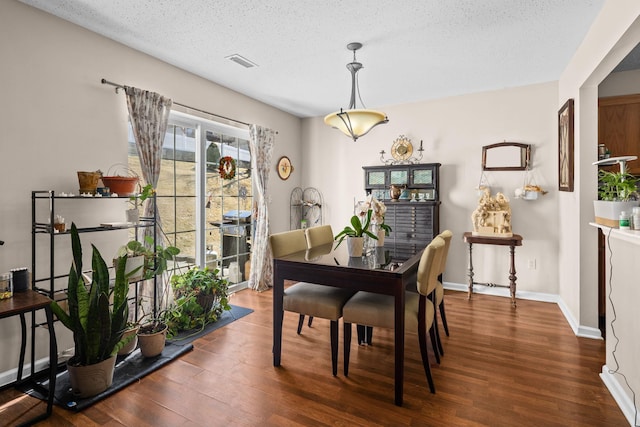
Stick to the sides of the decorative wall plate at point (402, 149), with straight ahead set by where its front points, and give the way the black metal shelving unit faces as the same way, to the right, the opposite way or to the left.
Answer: to the left

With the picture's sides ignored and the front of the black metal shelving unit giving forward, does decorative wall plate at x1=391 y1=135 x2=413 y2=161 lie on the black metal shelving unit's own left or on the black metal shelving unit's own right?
on the black metal shelving unit's own left

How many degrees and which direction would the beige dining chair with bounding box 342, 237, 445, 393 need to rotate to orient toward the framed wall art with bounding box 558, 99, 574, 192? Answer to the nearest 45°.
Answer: approximately 135° to its right

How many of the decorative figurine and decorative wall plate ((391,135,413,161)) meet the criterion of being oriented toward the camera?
2

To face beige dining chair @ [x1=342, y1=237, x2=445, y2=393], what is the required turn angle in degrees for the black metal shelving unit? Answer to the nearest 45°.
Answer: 0° — it already faces it

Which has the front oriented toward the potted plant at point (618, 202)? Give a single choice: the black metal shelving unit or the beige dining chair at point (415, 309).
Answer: the black metal shelving unit

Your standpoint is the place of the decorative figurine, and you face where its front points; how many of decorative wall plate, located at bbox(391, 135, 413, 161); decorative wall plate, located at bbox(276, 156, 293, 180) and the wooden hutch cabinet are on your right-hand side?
3

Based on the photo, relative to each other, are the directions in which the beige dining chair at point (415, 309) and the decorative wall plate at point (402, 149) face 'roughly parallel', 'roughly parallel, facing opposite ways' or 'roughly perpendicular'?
roughly perpendicular

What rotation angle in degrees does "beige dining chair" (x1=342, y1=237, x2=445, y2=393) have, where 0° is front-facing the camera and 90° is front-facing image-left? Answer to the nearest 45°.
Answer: approximately 90°

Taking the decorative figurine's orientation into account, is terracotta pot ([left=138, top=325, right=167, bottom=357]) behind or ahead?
ahead

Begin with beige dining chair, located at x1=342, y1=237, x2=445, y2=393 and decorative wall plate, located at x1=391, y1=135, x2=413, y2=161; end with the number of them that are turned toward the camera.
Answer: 1
